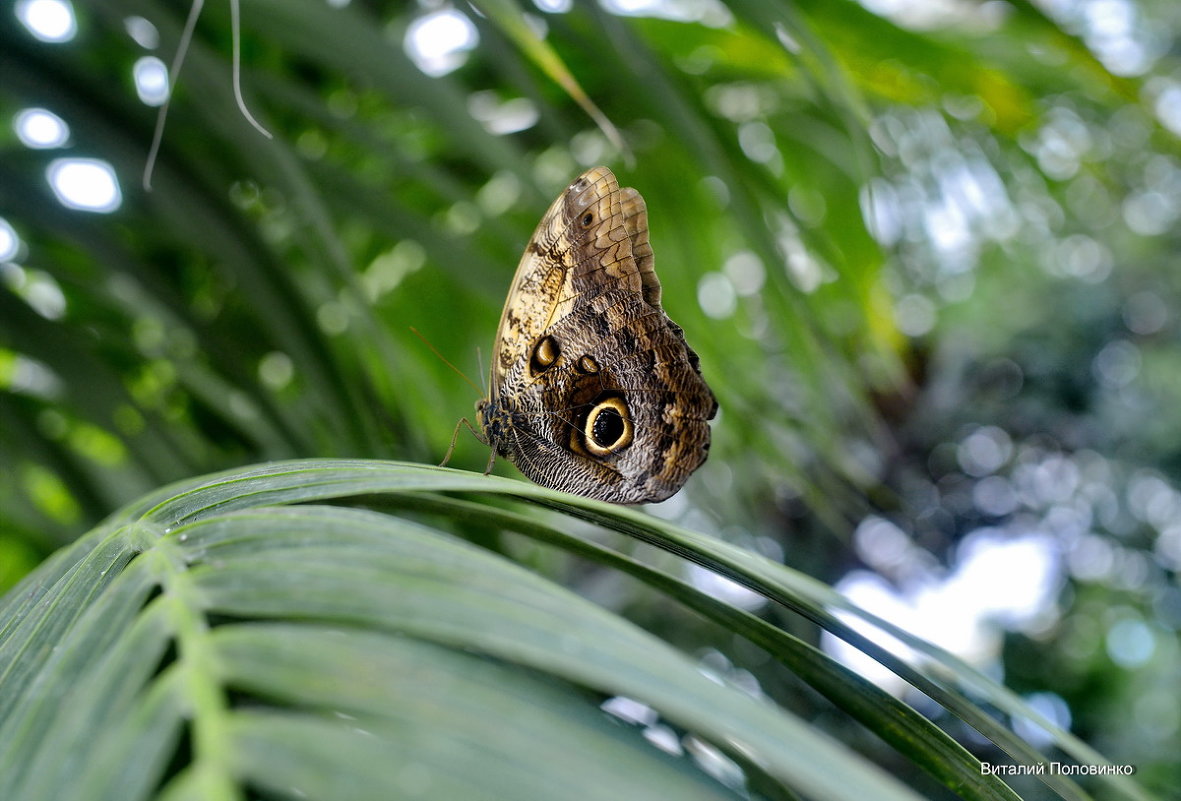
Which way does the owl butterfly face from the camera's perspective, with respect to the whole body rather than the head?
to the viewer's left
